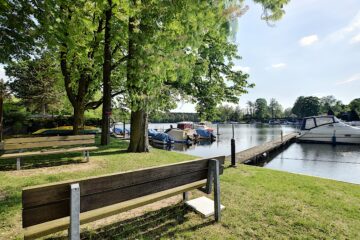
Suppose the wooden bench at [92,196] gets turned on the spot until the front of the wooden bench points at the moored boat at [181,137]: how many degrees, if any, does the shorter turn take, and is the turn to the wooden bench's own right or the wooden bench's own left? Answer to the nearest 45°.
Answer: approximately 45° to the wooden bench's own right

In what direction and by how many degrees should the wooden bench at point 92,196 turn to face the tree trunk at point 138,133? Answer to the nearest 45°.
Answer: approximately 45° to its right

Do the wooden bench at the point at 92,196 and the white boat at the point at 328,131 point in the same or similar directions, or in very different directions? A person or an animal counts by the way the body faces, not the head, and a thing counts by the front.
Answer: very different directions

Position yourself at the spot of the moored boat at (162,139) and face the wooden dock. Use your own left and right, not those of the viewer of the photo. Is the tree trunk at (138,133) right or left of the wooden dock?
right

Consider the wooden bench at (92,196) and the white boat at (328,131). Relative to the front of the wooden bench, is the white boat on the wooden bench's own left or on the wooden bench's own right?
on the wooden bench's own right

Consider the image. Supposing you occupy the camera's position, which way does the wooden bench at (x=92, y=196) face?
facing away from the viewer and to the left of the viewer

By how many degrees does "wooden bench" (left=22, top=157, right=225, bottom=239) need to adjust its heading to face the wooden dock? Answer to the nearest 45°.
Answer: approximately 90° to its right
